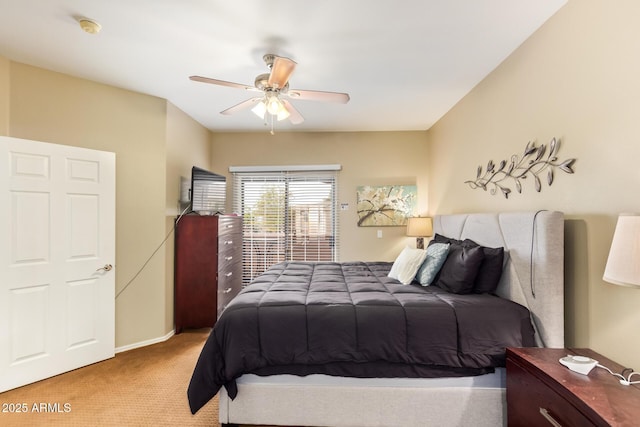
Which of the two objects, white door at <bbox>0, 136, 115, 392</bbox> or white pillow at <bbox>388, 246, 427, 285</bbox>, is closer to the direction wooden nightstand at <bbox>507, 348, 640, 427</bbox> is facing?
the white door

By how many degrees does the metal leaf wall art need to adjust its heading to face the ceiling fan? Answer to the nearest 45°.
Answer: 0° — it already faces it

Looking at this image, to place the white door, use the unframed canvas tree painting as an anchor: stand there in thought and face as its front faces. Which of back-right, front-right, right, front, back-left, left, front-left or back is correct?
front-right

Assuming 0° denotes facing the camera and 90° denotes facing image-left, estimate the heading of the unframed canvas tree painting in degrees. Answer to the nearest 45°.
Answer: approximately 0°

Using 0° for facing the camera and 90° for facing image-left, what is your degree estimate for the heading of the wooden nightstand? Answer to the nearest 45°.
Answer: approximately 45°

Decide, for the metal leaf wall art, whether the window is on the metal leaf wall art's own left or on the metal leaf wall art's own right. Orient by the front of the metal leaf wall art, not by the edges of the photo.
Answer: on the metal leaf wall art's own right

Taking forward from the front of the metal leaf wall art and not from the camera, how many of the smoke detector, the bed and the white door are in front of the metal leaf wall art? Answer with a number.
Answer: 3

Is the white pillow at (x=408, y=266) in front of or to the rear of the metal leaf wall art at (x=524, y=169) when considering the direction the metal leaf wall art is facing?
in front

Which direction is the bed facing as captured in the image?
to the viewer's left

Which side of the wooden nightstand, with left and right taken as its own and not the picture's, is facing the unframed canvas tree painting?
right

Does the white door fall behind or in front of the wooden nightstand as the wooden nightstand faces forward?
in front

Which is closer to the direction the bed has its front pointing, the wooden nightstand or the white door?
the white door

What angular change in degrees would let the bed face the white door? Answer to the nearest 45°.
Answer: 0° — it already faces it

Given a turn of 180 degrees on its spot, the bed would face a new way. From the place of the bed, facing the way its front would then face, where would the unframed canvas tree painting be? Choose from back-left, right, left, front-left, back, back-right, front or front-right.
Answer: left
